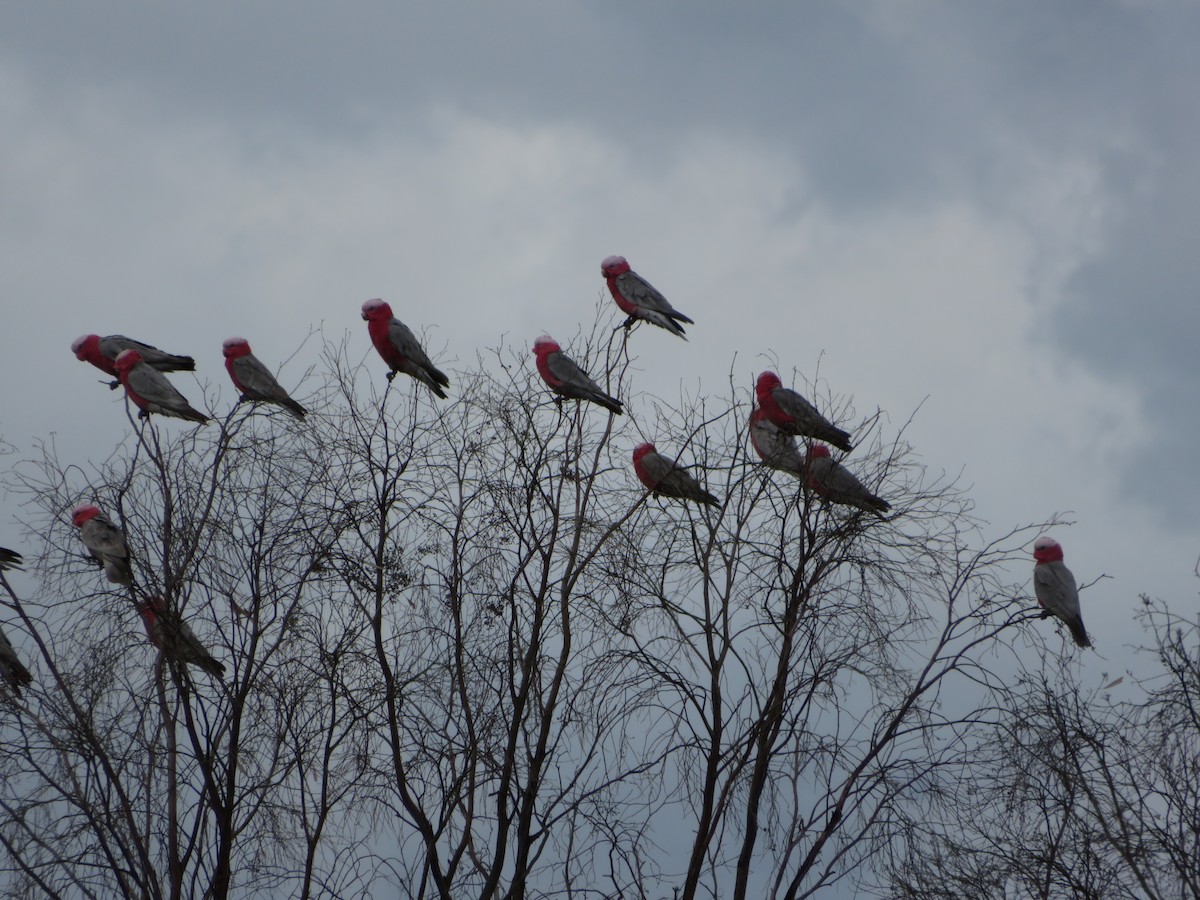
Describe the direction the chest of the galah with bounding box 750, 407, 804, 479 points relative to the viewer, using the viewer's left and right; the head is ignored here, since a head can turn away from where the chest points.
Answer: facing to the left of the viewer

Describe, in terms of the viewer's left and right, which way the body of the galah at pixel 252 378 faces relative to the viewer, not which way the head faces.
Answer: facing to the left of the viewer

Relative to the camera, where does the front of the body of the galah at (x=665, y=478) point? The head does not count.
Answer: to the viewer's left

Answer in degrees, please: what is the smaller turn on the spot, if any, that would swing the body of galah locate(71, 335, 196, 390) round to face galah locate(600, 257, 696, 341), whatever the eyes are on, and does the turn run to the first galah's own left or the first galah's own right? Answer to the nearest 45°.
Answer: approximately 135° to the first galah's own left

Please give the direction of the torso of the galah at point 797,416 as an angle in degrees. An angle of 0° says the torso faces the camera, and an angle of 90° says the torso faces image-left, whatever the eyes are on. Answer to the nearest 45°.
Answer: approximately 90°

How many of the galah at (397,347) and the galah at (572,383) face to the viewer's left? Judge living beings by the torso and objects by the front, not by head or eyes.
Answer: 2

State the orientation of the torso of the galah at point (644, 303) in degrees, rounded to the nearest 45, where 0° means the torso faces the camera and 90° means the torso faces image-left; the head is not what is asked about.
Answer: approximately 90°

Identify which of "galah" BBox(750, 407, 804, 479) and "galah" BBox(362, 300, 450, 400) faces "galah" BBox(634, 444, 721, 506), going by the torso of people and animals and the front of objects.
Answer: "galah" BBox(750, 407, 804, 479)

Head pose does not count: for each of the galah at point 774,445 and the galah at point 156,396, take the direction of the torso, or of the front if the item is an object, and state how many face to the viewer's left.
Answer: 2

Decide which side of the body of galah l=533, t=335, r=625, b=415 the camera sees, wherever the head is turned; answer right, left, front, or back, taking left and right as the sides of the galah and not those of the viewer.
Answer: left

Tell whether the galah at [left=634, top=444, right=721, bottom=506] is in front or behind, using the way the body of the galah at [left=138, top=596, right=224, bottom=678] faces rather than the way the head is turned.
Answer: behind

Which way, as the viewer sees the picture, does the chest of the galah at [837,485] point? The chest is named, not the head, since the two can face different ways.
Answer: to the viewer's left
